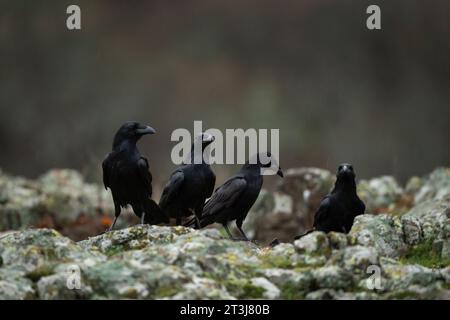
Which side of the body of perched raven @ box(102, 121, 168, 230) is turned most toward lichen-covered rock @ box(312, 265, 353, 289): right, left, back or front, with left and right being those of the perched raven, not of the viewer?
left

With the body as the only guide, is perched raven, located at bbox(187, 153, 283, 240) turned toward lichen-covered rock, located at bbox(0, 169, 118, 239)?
no

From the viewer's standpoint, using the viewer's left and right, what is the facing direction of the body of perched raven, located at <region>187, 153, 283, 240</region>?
facing to the right of the viewer

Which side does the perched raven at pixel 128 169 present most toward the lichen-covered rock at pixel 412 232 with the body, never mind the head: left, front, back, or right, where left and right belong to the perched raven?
left

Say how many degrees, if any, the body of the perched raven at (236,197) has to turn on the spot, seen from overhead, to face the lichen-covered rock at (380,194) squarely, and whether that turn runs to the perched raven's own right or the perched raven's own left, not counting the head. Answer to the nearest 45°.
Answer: approximately 45° to the perched raven's own left

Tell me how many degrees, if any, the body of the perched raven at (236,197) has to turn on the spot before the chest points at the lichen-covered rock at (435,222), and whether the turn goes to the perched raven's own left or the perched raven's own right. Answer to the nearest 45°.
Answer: approximately 45° to the perched raven's own right

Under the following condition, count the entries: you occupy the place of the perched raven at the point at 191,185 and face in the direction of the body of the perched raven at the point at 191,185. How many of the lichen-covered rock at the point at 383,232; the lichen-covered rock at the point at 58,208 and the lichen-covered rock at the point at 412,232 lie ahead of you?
2

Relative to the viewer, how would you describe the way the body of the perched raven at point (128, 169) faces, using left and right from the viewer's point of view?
facing the viewer and to the left of the viewer

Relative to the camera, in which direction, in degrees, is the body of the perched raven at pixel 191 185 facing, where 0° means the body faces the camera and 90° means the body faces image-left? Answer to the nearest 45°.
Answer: approximately 315°

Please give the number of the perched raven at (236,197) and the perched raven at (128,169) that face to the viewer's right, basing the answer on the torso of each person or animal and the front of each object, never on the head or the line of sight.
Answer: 1

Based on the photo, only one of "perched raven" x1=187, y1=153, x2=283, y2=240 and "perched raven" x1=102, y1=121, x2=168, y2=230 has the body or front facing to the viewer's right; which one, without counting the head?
"perched raven" x1=187, y1=153, x2=283, y2=240

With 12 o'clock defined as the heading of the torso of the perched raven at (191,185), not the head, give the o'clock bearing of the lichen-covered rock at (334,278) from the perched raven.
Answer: The lichen-covered rock is roughly at 1 o'clock from the perched raven.
